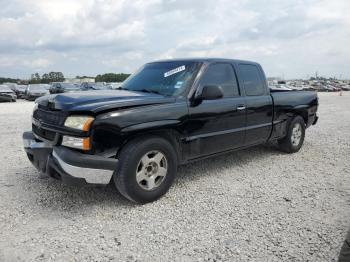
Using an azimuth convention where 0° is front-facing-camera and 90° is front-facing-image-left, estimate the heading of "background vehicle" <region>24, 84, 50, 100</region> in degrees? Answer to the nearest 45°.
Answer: approximately 315°

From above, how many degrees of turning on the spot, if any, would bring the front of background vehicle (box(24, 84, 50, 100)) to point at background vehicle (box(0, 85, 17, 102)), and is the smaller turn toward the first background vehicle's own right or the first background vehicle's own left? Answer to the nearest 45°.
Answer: approximately 90° to the first background vehicle's own right

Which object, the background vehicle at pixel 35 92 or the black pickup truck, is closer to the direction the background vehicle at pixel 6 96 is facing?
the black pickup truck

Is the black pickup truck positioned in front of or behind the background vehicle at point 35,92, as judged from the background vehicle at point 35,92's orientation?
in front

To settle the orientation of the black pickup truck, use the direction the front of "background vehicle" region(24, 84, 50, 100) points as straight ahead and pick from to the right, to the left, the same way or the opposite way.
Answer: to the right

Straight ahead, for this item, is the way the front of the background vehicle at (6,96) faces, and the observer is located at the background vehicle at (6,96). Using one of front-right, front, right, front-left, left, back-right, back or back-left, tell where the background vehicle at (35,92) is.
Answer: left

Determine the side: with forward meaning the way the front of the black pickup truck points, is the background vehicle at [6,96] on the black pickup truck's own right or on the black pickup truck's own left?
on the black pickup truck's own right
